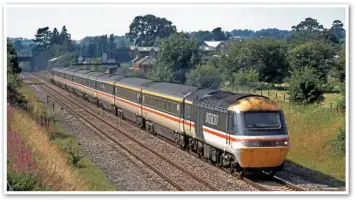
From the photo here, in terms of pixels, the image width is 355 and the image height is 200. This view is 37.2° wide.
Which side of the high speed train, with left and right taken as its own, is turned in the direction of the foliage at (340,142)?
left

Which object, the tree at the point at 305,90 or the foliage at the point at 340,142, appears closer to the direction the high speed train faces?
the foliage

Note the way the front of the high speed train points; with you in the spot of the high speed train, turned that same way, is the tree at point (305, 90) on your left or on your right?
on your left

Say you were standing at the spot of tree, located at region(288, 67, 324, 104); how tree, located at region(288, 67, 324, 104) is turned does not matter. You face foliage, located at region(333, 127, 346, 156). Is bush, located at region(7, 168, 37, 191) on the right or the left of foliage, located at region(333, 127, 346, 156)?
right

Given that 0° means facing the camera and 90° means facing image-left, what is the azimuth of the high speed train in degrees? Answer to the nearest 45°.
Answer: approximately 315°
